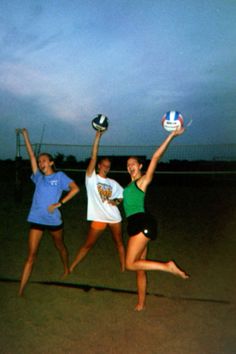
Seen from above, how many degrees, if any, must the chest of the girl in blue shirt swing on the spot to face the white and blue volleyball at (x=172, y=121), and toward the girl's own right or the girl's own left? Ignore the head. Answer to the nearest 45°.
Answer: approximately 45° to the girl's own left

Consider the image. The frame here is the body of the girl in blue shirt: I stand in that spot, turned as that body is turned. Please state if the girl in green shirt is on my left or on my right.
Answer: on my left

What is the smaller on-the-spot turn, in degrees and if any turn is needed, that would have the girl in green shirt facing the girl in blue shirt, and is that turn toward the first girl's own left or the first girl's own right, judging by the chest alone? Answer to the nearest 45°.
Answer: approximately 90° to the first girl's own right

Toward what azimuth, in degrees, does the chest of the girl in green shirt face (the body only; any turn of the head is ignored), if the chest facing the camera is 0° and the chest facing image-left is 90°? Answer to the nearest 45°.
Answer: approximately 45°
